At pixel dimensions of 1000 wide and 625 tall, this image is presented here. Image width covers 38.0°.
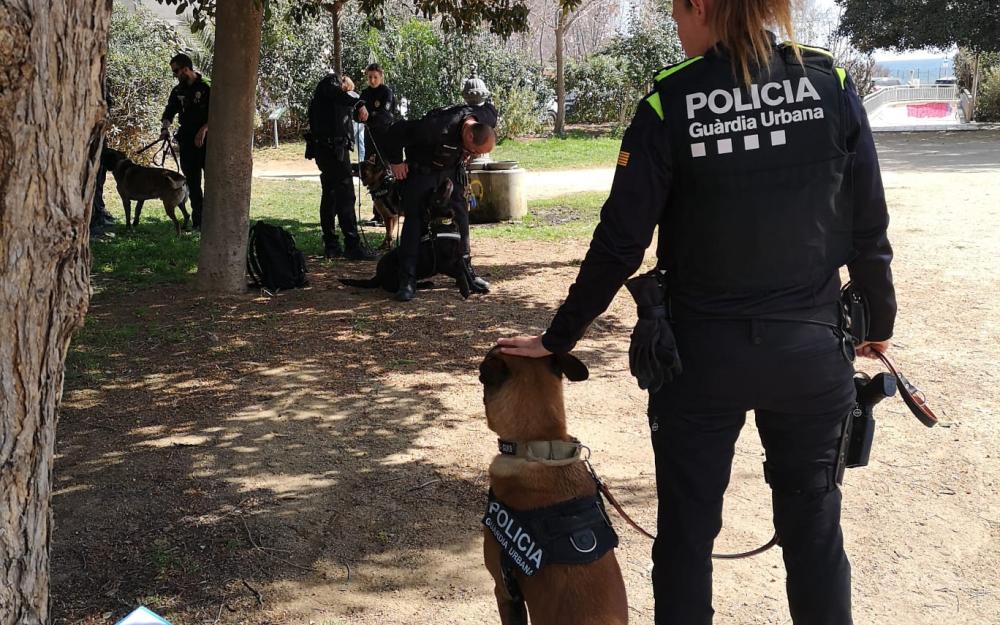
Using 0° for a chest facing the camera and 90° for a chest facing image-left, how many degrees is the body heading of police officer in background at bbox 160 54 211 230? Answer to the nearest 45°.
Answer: approximately 45°

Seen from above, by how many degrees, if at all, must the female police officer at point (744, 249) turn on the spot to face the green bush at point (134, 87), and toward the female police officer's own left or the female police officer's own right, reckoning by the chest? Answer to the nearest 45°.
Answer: approximately 45° to the female police officer's own left

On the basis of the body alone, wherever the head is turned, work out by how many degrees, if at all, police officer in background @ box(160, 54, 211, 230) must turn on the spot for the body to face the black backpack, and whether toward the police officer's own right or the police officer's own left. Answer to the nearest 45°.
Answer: approximately 45° to the police officer's own left

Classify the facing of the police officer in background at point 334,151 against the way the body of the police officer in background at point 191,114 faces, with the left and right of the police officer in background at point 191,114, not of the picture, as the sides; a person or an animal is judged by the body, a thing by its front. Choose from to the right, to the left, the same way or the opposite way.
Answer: the opposite way

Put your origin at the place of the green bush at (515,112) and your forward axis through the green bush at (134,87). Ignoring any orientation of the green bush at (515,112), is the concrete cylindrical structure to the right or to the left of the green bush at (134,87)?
left

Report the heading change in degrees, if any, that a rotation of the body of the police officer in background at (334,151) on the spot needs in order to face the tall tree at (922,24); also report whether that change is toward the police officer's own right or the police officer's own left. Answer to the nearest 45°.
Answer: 0° — they already face it

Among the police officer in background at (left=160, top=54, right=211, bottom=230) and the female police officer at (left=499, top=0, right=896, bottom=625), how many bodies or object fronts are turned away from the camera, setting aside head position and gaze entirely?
1

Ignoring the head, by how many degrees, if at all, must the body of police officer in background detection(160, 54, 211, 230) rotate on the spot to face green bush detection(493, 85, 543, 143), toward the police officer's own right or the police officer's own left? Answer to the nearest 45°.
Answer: approximately 180°

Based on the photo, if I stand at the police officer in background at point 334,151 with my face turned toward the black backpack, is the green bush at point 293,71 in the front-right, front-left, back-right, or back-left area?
back-right

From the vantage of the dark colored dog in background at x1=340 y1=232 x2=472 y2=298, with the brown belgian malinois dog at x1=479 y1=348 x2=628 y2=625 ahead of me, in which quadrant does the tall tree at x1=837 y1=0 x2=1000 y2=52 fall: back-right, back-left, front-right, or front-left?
back-left

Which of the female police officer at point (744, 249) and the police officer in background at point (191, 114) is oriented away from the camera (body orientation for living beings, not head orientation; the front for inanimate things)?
the female police officer

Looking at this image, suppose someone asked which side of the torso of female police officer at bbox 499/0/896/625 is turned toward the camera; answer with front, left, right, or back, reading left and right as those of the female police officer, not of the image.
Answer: back

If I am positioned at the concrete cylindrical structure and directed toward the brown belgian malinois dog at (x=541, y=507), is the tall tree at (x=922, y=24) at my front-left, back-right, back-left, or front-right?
back-left

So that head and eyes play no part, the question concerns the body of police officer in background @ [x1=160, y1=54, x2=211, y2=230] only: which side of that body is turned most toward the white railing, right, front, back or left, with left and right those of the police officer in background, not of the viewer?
back

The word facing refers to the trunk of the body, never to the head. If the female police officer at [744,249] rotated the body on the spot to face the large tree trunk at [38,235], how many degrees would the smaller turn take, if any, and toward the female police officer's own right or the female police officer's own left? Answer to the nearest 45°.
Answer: approximately 135° to the female police officer's own left
